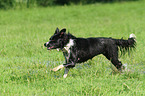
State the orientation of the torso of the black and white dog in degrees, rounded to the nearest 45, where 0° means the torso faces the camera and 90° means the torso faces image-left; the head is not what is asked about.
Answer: approximately 90°
